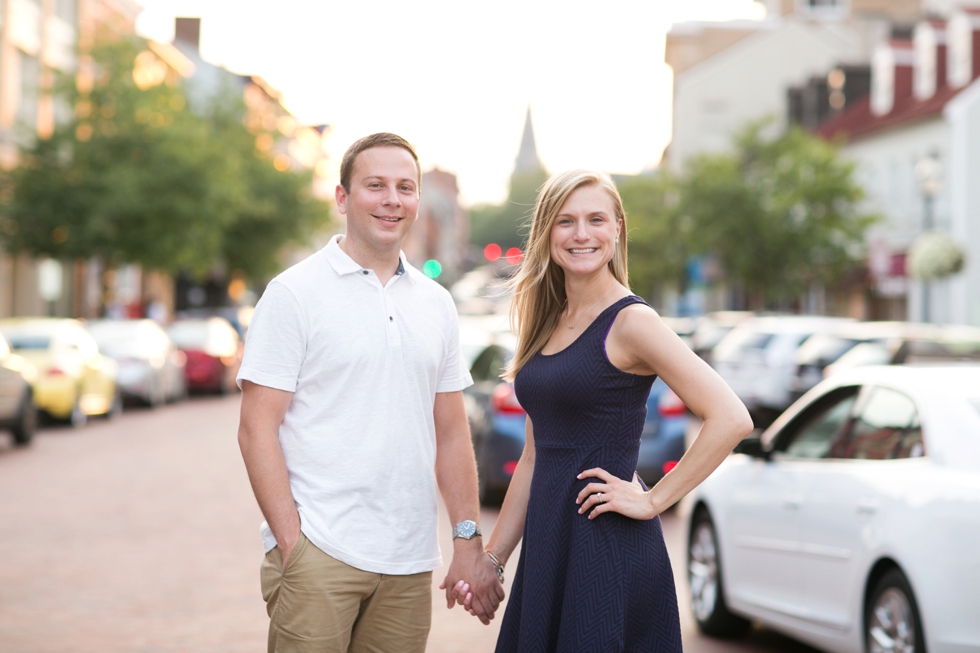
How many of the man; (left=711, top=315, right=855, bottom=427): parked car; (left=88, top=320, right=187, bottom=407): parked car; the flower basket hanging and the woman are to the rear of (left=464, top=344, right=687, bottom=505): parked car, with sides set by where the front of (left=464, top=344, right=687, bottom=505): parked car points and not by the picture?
2

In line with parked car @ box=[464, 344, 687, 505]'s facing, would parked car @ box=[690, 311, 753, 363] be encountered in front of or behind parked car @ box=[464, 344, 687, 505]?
in front

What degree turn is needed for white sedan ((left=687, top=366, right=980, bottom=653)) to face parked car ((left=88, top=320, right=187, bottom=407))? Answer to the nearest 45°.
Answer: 0° — it already faces it

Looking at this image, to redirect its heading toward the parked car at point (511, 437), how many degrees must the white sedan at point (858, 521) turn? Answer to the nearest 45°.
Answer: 0° — it already faces it

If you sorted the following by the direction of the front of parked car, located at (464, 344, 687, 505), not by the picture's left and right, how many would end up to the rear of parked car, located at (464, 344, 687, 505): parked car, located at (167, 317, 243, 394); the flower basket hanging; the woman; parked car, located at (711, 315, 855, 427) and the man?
2

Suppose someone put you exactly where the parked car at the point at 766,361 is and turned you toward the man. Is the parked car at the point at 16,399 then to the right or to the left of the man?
right

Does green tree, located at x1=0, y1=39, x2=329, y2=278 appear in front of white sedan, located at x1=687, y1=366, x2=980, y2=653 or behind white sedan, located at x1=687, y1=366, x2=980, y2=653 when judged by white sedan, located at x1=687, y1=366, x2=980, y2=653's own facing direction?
in front

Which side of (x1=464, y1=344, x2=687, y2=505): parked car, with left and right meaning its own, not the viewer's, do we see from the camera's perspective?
back

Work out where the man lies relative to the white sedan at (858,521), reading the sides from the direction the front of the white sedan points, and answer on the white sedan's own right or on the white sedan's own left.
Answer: on the white sedan's own left

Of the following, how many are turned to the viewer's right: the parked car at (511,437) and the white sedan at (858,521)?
0

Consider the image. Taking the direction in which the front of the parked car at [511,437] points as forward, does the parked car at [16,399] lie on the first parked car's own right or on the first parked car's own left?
on the first parked car's own left

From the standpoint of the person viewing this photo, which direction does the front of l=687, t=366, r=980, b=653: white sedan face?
facing away from the viewer and to the left of the viewer

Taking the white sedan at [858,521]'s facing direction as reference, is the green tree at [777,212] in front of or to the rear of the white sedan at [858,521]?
in front
